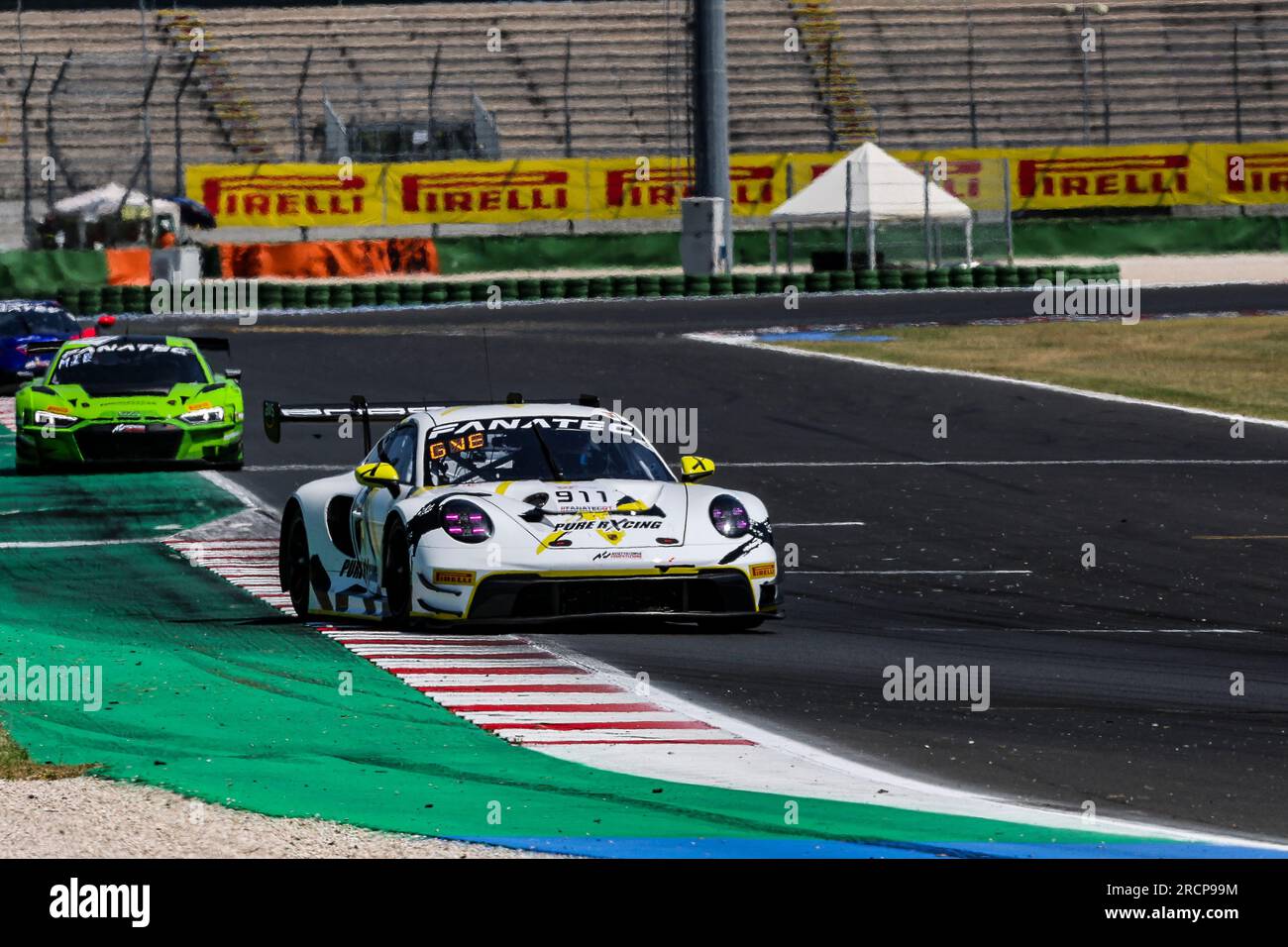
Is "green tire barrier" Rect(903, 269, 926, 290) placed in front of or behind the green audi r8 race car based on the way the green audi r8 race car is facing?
behind

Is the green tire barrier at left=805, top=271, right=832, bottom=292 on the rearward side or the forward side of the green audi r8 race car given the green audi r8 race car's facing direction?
on the rearward side

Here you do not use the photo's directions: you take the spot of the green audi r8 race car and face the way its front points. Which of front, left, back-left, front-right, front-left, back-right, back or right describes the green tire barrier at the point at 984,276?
back-left

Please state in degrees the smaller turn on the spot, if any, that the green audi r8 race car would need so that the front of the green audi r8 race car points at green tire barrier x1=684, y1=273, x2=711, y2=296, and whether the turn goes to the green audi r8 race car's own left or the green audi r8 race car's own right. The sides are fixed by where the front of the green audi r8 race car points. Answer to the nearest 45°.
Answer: approximately 135° to the green audi r8 race car's own left

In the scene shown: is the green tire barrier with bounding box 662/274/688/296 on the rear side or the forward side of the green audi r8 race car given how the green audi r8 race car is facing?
on the rear side

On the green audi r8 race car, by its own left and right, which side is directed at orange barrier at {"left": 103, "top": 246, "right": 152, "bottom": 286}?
back

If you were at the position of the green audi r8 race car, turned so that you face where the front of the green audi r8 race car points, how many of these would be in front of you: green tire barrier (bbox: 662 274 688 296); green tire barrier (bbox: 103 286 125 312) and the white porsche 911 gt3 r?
1

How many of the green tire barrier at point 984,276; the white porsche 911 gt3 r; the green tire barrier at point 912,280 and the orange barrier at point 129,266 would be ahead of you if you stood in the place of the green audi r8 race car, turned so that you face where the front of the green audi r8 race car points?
1

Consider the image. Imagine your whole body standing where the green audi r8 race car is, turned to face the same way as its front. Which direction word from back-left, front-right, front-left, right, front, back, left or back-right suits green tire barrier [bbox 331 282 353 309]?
back

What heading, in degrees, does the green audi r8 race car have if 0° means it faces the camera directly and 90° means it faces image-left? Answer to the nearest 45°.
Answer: approximately 0°

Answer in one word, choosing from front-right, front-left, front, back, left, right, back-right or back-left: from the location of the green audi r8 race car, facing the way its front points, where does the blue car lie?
back

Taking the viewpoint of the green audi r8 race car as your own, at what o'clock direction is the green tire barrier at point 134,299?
The green tire barrier is roughly at 6 o'clock from the green audi r8 race car.

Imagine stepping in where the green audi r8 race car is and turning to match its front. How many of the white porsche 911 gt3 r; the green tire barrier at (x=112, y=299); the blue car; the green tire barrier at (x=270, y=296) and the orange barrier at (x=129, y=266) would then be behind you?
4

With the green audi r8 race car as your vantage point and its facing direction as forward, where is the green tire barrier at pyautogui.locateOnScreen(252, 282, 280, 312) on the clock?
The green tire barrier is roughly at 6 o'clock from the green audi r8 race car.

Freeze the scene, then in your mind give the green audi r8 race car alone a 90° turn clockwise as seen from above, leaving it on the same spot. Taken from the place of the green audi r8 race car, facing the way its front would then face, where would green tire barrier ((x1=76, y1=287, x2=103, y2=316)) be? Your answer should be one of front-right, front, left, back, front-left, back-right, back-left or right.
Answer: right
